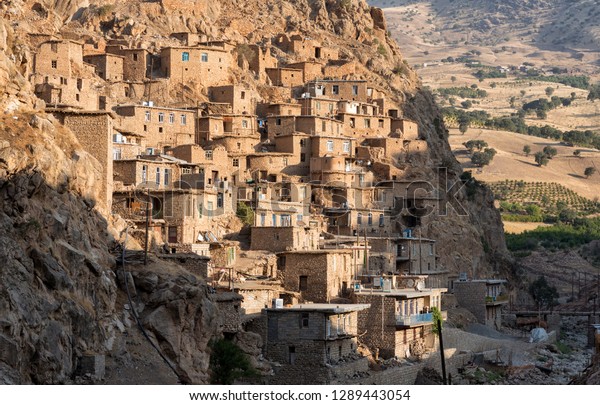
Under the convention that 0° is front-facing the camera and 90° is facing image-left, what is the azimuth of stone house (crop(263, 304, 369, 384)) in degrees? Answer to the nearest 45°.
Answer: approximately 315°

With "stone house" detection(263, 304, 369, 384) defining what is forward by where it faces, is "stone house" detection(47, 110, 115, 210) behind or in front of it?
behind

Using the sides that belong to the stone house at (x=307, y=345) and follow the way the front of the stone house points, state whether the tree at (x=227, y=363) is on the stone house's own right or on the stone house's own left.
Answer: on the stone house's own right

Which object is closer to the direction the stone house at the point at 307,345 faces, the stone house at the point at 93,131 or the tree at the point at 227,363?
the tree
